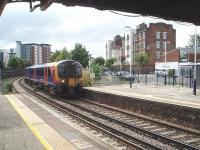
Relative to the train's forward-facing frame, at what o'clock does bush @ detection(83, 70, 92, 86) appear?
The bush is roughly at 10 o'clock from the train.

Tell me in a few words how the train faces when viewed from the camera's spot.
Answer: facing the viewer and to the right of the viewer
